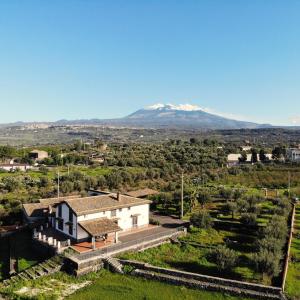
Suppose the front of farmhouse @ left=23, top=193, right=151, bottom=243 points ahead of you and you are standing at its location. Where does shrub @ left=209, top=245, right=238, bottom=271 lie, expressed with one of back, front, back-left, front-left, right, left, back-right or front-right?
front

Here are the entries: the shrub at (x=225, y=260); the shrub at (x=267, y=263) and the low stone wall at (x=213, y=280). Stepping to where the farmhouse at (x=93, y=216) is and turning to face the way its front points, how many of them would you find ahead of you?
3

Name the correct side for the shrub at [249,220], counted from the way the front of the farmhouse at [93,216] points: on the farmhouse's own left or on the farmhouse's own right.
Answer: on the farmhouse's own left

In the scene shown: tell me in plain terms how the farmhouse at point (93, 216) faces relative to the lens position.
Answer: facing the viewer and to the right of the viewer

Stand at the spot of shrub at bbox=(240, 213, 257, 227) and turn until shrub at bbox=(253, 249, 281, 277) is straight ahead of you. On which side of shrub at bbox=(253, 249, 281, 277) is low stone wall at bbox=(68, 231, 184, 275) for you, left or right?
right

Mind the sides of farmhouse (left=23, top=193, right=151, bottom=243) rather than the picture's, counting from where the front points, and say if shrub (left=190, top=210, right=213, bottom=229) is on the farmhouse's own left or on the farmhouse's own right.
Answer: on the farmhouse's own left

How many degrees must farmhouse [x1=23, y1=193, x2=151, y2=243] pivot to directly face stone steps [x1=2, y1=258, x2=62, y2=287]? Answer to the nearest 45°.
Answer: approximately 90° to its right

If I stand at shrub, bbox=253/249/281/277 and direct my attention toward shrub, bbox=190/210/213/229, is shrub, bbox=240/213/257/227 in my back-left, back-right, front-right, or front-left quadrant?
front-right

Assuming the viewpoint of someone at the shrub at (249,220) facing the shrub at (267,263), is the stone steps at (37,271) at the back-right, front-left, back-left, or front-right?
front-right

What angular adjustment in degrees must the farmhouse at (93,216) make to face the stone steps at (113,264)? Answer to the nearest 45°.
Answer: approximately 45° to its right

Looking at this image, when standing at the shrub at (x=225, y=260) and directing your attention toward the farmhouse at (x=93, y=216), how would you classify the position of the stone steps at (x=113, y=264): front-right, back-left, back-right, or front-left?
front-left

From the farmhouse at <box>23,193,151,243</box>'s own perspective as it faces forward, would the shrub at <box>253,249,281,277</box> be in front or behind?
in front

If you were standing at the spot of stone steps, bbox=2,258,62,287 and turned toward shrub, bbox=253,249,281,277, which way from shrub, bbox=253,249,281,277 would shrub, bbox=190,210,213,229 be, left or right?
left

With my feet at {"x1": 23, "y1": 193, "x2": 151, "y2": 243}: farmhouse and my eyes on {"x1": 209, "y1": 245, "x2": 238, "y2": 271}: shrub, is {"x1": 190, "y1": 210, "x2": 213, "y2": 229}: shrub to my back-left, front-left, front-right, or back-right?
front-left
